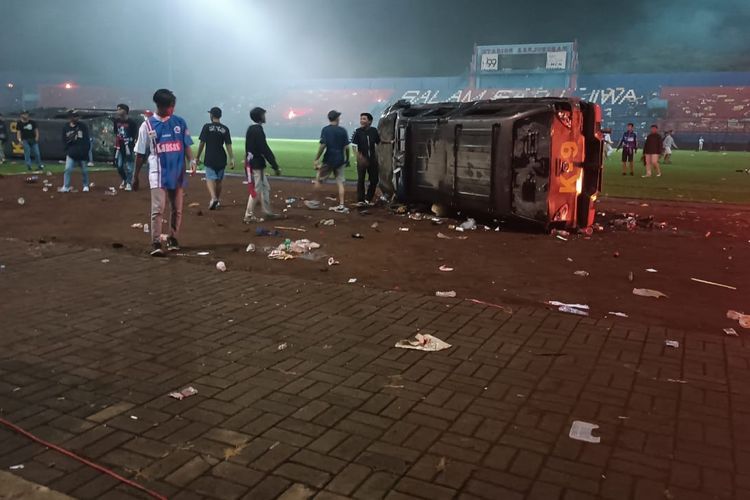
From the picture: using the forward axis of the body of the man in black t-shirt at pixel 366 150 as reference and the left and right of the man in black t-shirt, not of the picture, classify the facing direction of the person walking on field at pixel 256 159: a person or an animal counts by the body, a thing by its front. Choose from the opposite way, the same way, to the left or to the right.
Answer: to the left

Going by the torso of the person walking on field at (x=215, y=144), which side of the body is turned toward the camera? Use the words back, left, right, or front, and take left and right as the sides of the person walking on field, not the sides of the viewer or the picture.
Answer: back

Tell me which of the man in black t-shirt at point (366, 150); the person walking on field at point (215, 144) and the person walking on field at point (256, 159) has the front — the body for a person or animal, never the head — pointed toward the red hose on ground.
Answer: the man in black t-shirt

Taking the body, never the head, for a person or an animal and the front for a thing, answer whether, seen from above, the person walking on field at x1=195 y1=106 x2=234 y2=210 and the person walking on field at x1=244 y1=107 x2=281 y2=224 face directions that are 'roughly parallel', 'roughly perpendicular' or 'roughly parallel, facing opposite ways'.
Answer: roughly perpendicular

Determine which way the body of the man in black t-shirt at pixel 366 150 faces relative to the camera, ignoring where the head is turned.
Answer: toward the camera

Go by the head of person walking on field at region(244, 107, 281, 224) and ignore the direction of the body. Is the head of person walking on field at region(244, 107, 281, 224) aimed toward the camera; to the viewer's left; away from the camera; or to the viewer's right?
to the viewer's right

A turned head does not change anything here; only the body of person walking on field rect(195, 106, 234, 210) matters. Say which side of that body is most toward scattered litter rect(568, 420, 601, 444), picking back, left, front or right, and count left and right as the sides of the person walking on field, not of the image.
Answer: back

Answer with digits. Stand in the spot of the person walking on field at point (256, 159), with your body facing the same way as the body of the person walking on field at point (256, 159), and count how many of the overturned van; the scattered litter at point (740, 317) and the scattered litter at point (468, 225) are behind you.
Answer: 0

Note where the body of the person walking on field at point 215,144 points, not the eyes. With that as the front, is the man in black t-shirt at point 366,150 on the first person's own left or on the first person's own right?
on the first person's own right

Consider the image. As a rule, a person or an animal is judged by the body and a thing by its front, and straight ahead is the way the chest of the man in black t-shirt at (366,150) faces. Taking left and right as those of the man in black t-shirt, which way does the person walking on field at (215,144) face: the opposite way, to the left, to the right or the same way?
the opposite way

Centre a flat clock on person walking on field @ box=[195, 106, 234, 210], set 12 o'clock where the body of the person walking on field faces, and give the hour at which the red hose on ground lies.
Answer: The red hose on ground is roughly at 6 o'clock from the person walking on field.

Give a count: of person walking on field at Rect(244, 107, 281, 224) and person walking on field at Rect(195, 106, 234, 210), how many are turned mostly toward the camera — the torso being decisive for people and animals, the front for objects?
0

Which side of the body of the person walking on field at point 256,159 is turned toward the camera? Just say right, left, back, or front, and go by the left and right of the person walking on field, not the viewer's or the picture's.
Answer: right

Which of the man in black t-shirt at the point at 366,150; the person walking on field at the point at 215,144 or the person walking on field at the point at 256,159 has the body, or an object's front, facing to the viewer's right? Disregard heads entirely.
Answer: the person walking on field at the point at 256,159

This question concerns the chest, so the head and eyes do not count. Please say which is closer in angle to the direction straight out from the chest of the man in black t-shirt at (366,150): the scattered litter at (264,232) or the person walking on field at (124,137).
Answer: the scattered litter

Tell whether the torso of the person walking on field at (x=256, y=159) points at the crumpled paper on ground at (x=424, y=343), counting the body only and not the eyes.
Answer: no

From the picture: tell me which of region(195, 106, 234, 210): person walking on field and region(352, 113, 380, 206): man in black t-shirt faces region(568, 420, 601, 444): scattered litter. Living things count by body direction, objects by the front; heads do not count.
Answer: the man in black t-shirt

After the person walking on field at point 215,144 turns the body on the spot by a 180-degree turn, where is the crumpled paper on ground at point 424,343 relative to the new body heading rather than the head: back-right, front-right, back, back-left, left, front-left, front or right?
front
